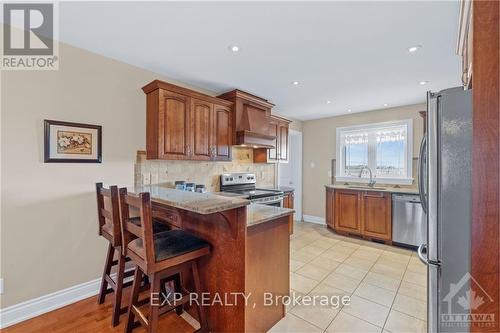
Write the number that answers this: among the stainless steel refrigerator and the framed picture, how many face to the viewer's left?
1

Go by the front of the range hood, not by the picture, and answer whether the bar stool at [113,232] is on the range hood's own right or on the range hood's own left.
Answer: on the range hood's own right

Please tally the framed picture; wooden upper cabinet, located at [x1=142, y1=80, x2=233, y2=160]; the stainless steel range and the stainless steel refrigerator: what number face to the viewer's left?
1

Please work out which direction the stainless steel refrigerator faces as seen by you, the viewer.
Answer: facing to the left of the viewer

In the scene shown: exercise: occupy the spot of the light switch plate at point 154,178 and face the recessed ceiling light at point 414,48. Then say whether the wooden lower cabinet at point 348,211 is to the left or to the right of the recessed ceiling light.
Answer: left

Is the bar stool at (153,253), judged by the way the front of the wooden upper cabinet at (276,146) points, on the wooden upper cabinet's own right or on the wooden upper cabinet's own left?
on the wooden upper cabinet's own right

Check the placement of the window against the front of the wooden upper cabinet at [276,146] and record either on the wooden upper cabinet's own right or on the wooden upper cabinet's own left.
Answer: on the wooden upper cabinet's own left

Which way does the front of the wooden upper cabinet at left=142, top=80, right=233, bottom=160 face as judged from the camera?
facing the viewer and to the right of the viewer

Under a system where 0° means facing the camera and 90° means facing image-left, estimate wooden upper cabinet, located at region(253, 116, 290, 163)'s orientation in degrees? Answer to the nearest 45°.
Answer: approximately 315°
